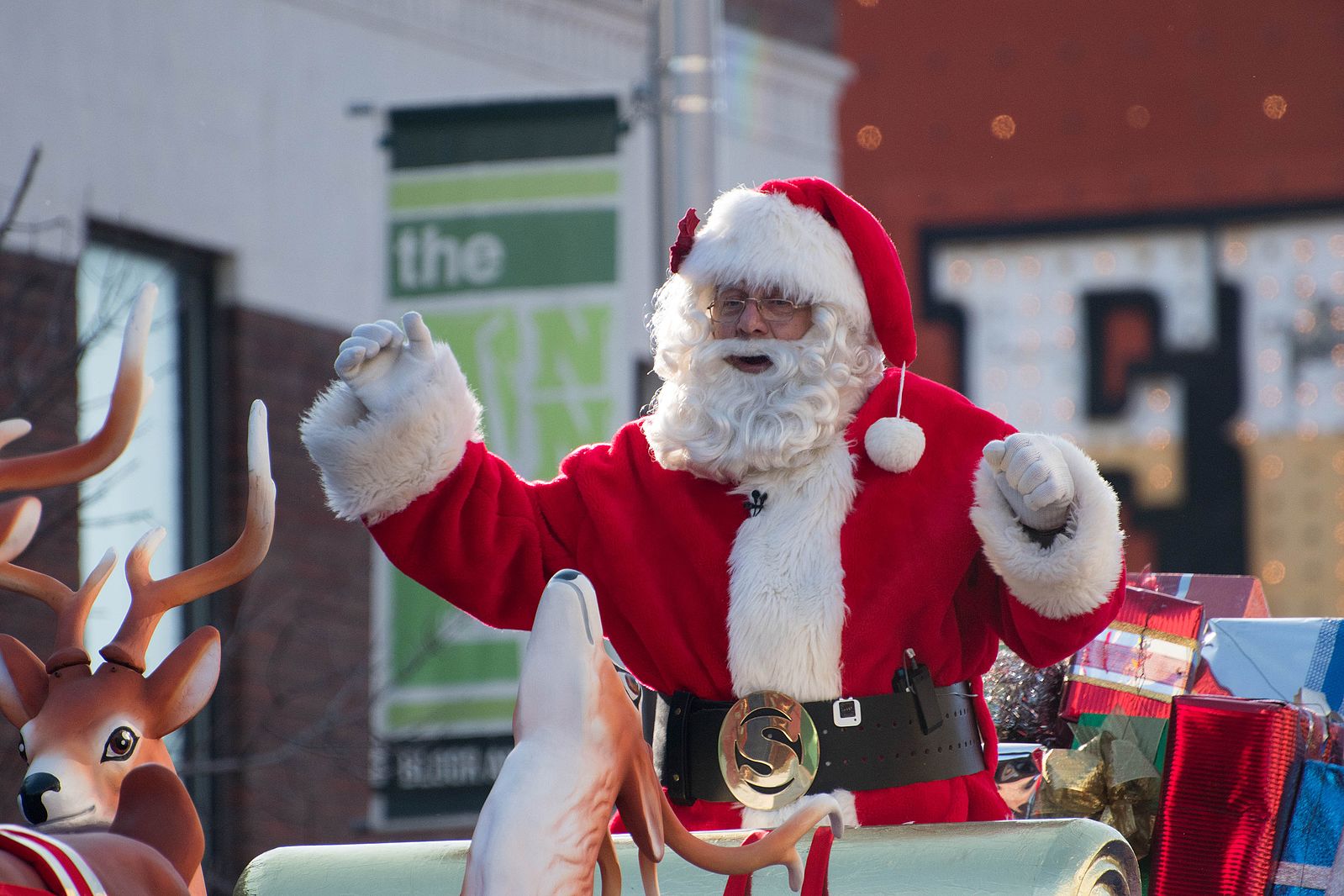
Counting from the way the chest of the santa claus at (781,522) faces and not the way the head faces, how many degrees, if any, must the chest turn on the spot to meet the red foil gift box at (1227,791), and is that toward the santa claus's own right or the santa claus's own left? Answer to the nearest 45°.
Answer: approximately 90° to the santa claus's own left

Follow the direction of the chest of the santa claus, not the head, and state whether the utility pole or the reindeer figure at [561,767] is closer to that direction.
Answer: the reindeer figure

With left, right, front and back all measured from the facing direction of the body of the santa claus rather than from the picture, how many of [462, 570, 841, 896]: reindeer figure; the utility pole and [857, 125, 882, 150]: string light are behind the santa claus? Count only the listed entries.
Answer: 2

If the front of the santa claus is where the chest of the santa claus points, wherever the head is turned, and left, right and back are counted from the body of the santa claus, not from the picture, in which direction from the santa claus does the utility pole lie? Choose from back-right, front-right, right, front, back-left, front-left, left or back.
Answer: back

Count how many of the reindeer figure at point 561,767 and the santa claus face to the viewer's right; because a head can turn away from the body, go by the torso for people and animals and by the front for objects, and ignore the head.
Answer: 0

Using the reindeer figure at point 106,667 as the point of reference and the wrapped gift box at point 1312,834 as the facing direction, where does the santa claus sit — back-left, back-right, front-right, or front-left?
front-left

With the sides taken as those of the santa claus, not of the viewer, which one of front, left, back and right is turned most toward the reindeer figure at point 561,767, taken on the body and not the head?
front

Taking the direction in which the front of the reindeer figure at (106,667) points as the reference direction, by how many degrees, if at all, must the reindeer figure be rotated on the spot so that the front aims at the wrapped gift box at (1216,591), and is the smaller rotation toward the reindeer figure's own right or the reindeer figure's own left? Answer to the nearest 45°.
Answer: approximately 135° to the reindeer figure's own left

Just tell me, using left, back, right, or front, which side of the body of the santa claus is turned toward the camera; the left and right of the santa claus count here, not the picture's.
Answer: front

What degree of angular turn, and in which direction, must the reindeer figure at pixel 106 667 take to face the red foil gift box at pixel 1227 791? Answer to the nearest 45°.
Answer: approximately 135° to its left

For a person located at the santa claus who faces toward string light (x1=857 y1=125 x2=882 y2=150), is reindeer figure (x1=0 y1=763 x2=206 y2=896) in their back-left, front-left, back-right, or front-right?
back-left
